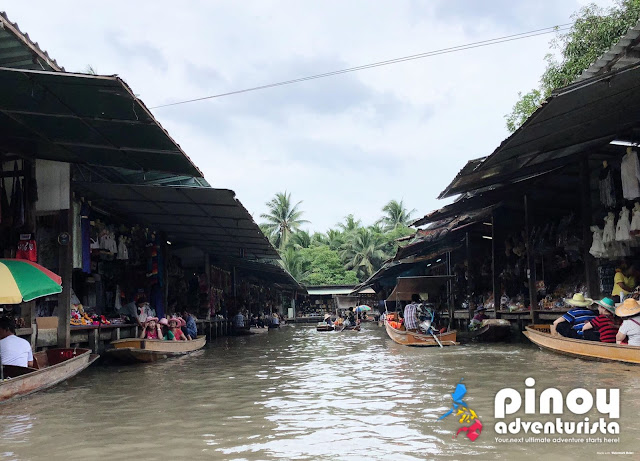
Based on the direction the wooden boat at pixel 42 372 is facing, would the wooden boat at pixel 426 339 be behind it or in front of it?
in front

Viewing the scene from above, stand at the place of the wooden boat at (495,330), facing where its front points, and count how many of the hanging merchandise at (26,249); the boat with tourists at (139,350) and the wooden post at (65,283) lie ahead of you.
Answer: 3

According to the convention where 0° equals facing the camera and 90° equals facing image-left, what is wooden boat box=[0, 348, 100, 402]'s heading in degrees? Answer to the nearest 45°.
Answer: approximately 225°

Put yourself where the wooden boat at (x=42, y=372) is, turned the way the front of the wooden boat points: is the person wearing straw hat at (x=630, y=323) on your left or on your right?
on your right
